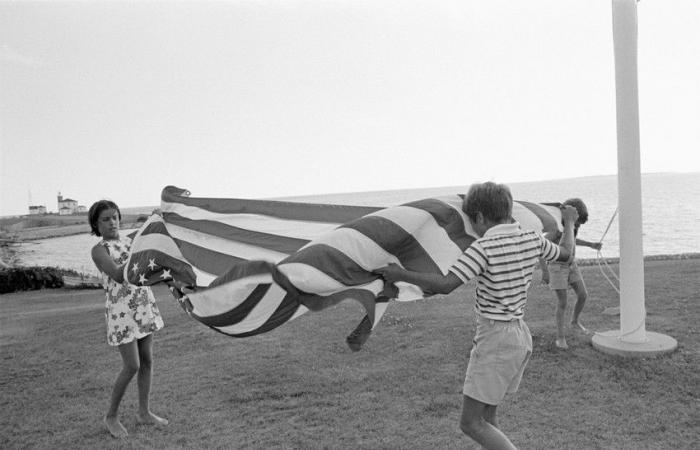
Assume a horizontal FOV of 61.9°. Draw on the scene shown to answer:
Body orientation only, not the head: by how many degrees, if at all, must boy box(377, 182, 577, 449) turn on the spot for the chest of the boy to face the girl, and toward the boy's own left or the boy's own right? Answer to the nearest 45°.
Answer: approximately 45° to the boy's own left

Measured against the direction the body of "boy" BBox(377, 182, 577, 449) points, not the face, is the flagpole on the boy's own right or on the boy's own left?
on the boy's own right

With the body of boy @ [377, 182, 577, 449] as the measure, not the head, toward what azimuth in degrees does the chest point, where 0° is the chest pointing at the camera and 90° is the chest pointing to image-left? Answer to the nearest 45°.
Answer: approximately 135°

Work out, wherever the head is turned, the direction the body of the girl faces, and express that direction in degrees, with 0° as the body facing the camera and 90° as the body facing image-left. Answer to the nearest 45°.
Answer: approximately 315°
